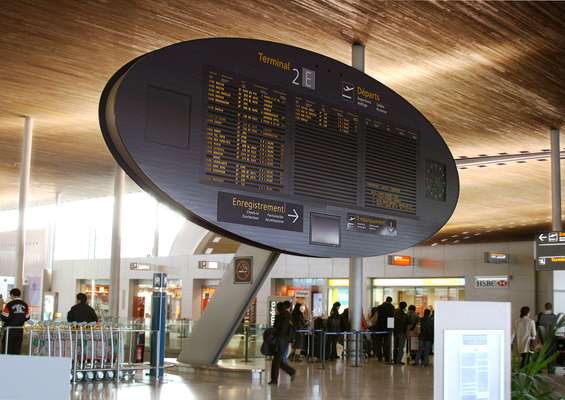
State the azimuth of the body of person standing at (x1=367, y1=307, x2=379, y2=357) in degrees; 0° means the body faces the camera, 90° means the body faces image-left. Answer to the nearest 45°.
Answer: approximately 180°

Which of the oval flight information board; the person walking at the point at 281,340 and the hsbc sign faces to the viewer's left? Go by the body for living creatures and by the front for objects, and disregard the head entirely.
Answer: the person walking

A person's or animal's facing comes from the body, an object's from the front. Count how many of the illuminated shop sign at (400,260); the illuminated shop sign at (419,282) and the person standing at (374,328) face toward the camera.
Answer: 2

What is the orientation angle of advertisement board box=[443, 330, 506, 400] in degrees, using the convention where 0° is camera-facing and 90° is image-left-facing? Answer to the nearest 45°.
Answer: approximately 0°

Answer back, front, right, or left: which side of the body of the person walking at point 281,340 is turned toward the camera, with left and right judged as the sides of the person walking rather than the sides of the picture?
left

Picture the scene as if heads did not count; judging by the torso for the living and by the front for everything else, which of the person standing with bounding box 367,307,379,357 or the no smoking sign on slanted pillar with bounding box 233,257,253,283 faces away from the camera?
the person standing
